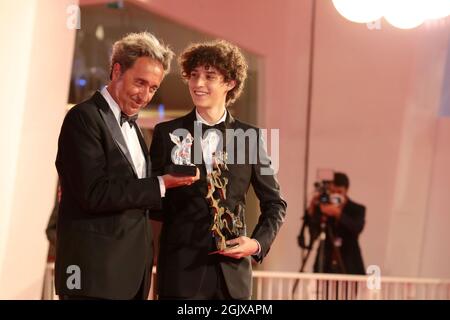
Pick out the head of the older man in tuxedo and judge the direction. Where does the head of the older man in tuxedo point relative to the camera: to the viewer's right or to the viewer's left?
to the viewer's right

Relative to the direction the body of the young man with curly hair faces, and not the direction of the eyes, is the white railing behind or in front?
behind

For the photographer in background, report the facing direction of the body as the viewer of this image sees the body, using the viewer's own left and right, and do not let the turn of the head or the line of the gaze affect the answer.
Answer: facing the viewer and to the left of the viewer

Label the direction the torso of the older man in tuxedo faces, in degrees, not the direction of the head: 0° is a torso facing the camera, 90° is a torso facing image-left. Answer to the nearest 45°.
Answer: approximately 315°

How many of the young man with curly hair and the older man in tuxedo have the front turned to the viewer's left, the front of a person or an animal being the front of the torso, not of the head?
0

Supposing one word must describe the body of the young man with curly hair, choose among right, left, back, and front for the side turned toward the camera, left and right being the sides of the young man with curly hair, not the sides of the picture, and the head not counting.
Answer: front

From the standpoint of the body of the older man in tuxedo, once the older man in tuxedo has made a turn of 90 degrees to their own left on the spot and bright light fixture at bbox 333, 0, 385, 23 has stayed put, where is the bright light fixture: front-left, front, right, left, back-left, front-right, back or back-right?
front

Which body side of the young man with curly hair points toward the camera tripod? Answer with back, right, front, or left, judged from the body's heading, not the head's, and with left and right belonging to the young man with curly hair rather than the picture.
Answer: back

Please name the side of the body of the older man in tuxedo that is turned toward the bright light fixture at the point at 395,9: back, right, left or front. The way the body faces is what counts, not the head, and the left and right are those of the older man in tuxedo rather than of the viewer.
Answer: left
